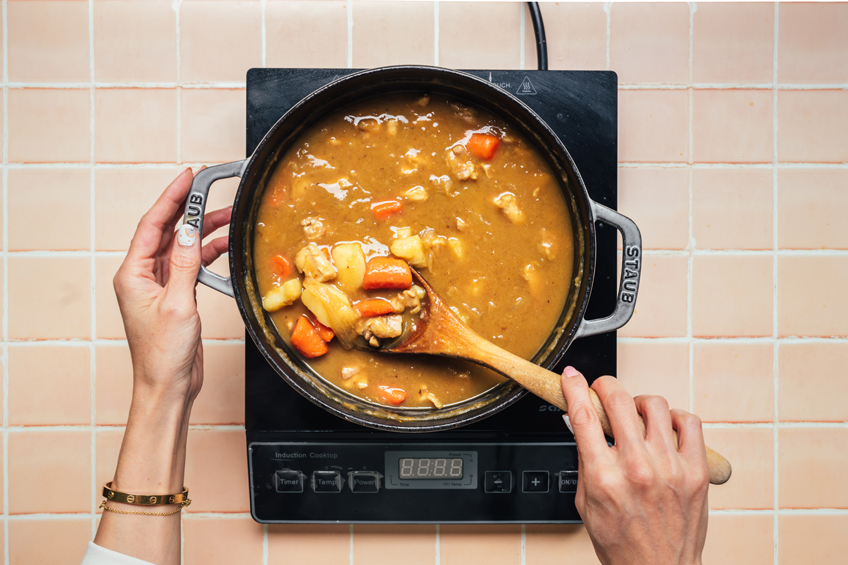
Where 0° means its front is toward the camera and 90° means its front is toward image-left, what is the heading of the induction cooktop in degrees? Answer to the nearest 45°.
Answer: approximately 0°
